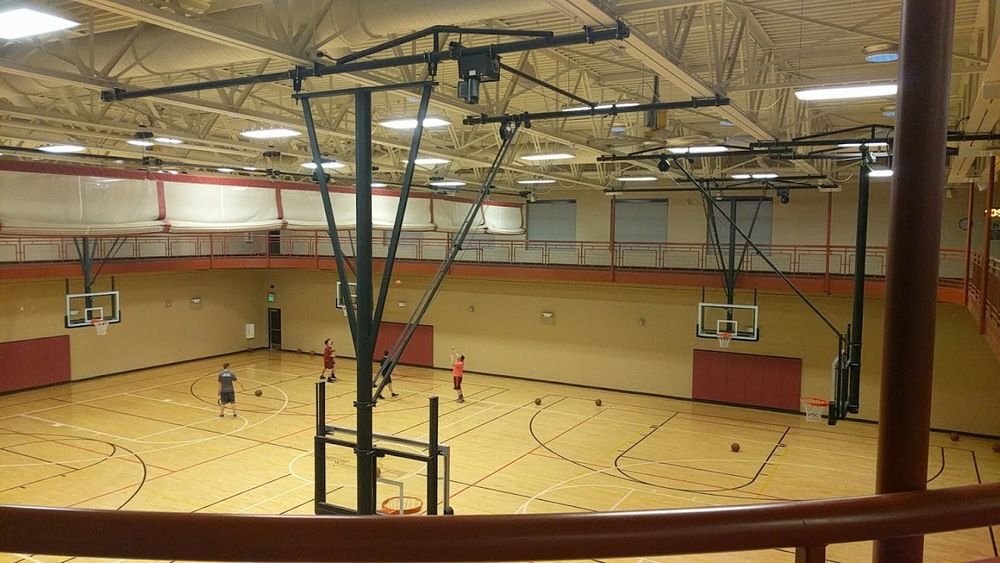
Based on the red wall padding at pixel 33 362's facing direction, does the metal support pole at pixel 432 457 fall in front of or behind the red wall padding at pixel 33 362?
in front

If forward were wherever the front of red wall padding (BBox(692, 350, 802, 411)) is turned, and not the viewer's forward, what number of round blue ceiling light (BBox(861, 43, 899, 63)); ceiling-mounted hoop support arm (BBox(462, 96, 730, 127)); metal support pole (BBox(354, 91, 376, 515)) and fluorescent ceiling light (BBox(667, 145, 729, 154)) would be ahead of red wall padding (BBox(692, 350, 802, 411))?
4

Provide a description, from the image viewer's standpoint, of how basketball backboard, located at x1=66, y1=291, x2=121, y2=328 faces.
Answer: facing the viewer and to the right of the viewer

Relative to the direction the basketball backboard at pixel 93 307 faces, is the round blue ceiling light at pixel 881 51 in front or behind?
in front

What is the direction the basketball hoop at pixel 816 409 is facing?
to the viewer's left

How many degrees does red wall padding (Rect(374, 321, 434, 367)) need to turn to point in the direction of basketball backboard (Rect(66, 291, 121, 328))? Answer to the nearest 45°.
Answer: approximately 90° to its right

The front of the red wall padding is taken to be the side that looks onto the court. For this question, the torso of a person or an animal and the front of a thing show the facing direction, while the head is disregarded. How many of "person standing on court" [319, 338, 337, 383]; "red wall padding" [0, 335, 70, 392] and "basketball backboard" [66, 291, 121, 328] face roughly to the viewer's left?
0

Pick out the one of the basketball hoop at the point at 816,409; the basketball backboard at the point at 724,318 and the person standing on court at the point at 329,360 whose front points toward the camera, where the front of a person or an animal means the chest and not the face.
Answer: the basketball backboard

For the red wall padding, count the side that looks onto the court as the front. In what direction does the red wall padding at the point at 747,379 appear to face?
toward the camera

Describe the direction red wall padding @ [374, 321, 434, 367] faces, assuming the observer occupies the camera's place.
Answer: facing the viewer

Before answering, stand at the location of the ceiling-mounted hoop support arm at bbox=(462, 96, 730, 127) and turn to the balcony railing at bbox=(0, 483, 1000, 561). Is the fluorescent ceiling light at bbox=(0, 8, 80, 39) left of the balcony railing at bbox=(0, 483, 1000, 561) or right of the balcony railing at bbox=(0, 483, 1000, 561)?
right

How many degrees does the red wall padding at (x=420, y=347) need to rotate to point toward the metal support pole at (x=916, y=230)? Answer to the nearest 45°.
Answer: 0° — it already faces it
